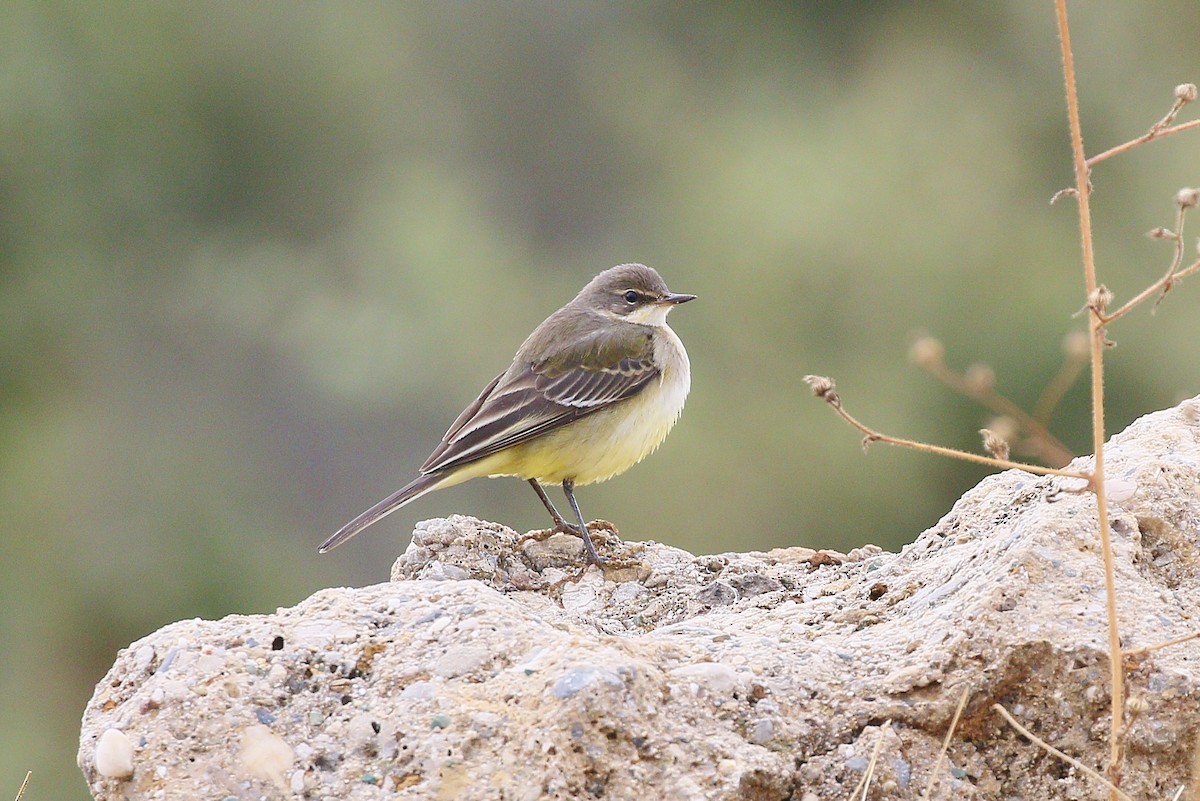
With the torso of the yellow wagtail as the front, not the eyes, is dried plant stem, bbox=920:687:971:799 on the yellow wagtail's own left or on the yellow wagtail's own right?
on the yellow wagtail's own right

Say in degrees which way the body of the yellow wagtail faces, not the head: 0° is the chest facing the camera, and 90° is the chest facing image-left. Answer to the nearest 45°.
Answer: approximately 270°
